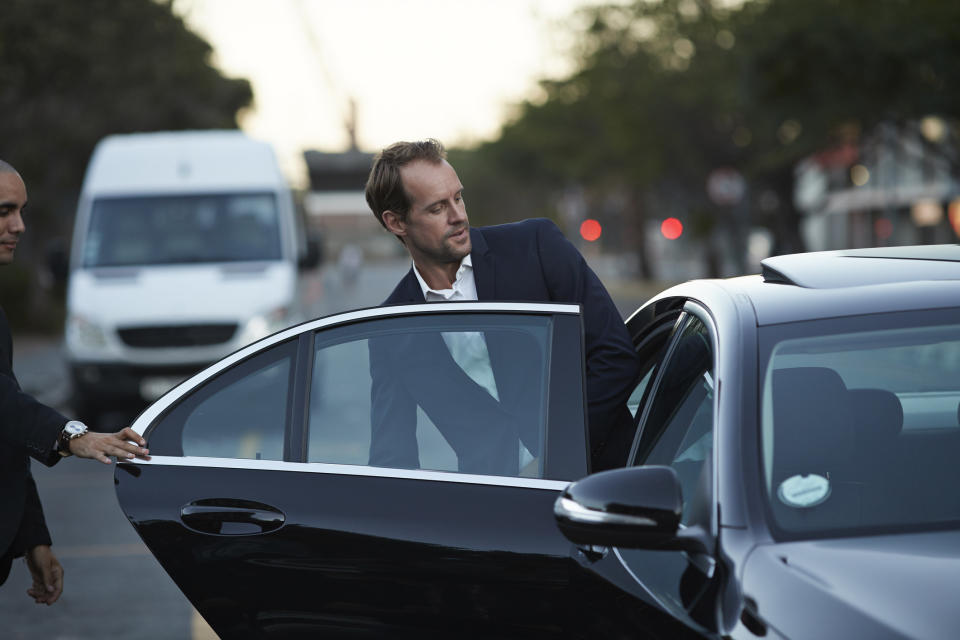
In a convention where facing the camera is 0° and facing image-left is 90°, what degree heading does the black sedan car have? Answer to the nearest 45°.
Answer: approximately 315°

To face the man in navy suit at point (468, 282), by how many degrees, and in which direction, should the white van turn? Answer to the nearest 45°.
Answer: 0° — it already faces them

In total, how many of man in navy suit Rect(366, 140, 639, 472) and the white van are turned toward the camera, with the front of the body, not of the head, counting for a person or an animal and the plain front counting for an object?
2

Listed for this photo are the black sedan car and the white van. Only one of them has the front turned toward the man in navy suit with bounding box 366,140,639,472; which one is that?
the white van

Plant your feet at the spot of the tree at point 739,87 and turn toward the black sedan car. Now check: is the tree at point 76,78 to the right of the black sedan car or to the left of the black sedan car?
right

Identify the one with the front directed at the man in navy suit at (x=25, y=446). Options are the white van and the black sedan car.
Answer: the white van

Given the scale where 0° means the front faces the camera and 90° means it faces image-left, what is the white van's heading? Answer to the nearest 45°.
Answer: approximately 0°

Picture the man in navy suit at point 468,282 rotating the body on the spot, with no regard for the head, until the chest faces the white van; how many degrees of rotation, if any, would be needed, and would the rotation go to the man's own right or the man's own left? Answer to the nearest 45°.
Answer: approximately 180°
